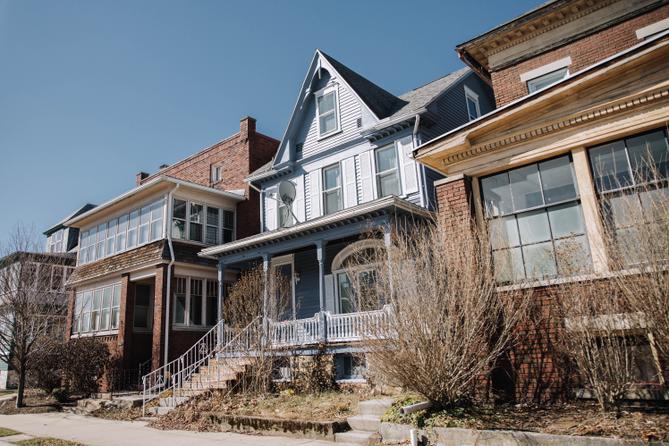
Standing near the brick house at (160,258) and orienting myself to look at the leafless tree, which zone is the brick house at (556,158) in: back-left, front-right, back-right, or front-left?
back-left

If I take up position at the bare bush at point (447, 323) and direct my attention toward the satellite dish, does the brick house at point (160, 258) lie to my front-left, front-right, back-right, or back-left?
front-left

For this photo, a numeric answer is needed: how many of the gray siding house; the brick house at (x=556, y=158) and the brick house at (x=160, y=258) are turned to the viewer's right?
0

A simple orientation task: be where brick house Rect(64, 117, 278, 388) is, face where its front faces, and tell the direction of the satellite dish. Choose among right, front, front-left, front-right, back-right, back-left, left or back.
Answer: left

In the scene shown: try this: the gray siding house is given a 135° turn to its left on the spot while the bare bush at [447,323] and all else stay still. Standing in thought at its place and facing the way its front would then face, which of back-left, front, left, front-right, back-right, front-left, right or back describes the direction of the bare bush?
right

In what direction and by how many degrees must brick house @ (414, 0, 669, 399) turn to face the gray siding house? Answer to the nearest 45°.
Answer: approximately 90° to its right

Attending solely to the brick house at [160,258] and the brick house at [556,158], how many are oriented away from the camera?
0

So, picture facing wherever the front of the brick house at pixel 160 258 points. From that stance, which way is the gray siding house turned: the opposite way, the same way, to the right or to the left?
the same way

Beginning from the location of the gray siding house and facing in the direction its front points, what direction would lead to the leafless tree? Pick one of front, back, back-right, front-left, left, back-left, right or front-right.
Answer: front-right

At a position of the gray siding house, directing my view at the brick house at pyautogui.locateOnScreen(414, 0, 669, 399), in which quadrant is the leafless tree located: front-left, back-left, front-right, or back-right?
back-right

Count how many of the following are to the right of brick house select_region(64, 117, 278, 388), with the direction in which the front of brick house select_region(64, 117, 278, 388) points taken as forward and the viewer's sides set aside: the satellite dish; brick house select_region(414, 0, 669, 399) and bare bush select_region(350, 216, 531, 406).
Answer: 0

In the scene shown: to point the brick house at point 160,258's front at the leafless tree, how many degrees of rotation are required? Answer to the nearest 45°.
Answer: approximately 45° to its right

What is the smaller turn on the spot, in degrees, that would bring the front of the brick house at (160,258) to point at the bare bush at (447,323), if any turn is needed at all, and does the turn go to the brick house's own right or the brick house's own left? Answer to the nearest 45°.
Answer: approximately 45° to the brick house's own left

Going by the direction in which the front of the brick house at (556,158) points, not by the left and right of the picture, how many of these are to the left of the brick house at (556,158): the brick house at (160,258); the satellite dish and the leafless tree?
0

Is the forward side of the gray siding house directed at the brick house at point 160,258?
no

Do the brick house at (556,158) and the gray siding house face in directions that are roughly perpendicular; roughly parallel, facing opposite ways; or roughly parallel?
roughly parallel

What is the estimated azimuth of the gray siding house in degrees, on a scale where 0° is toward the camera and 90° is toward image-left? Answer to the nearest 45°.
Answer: approximately 45°

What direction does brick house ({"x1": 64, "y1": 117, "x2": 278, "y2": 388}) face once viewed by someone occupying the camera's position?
facing the viewer and to the left of the viewer
